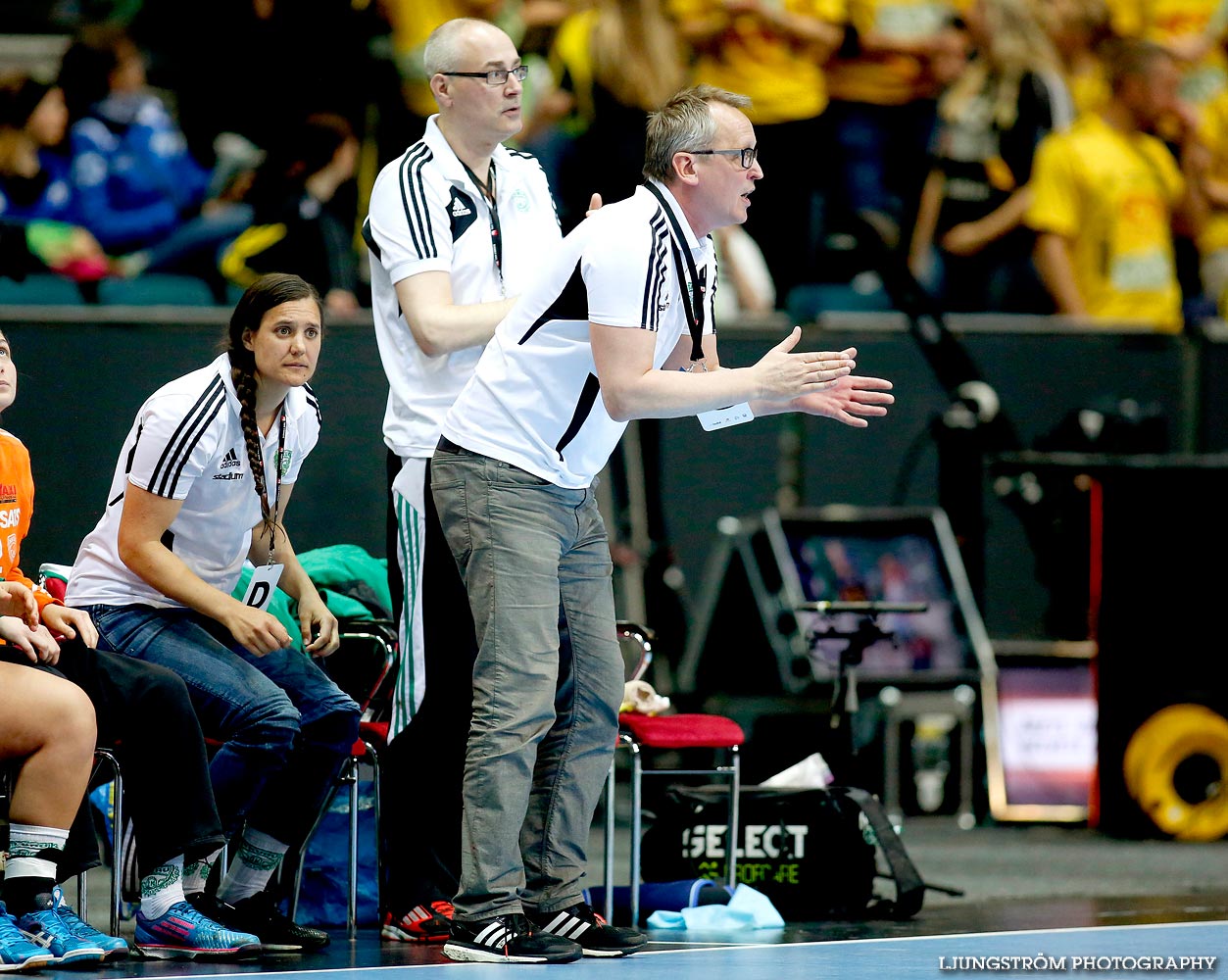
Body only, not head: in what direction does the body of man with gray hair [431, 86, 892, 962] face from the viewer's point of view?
to the viewer's right

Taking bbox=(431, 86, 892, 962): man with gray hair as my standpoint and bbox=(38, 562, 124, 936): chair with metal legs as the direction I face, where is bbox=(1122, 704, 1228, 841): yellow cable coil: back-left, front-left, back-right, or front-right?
back-right

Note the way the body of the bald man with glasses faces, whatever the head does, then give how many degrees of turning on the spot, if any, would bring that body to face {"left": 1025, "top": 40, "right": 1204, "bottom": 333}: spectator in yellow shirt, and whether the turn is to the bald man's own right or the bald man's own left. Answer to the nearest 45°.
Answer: approximately 90° to the bald man's own left

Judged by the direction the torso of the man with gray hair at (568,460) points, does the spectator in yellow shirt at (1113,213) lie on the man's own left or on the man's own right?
on the man's own left

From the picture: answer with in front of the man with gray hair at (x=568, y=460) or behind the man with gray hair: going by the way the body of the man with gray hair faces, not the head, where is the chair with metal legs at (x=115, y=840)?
behind

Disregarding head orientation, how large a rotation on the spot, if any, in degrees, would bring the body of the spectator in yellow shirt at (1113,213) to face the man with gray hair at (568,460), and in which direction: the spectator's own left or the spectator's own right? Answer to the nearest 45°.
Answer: approximately 45° to the spectator's own right

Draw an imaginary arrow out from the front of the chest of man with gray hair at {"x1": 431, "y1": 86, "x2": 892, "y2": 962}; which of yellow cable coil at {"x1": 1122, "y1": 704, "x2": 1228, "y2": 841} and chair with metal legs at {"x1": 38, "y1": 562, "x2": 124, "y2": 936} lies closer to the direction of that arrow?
the yellow cable coil

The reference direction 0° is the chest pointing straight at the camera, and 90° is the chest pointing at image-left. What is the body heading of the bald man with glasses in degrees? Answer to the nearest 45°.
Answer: approximately 315°

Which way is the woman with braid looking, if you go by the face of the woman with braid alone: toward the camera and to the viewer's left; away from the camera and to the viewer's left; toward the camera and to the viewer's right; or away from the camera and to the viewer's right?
toward the camera and to the viewer's right
